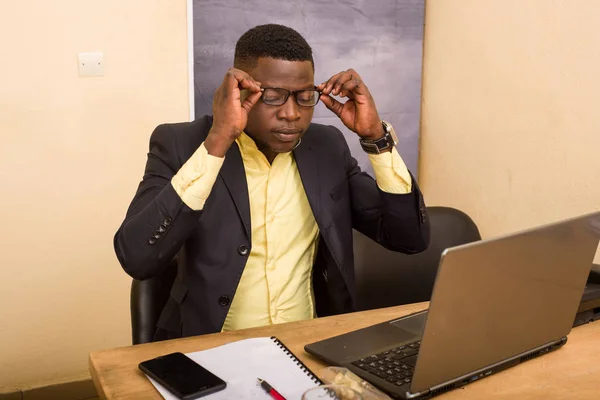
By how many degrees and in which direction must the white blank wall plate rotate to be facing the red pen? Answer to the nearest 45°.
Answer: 0° — it already faces it

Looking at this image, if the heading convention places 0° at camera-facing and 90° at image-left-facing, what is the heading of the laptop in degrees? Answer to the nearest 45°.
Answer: approximately 135°

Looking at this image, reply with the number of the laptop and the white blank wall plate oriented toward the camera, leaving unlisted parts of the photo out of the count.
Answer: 1

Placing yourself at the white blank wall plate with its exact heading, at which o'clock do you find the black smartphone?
The black smartphone is roughly at 12 o'clock from the white blank wall plate.

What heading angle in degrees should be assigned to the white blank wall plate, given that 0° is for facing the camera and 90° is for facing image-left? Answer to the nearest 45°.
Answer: approximately 0°

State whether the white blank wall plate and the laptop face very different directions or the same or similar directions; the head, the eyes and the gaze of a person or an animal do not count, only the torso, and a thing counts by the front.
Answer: very different directions

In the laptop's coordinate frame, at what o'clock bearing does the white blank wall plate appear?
The white blank wall plate is roughly at 12 o'clock from the laptop.
